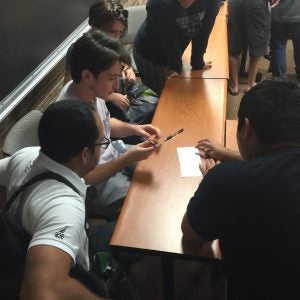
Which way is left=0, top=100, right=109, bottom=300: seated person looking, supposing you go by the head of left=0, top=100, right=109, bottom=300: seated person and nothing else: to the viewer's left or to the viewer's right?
to the viewer's right

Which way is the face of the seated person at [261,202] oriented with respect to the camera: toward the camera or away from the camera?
away from the camera

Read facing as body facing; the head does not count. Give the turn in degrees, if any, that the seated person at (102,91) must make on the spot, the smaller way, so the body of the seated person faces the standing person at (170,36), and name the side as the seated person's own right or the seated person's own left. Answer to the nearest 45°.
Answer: approximately 45° to the seated person's own left

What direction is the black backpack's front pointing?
to the viewer's left

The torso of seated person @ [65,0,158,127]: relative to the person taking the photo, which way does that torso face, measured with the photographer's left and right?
facing the viewer and to the right of the viewer

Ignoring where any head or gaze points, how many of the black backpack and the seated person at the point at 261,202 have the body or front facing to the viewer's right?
0

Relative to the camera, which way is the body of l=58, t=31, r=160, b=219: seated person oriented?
to the viewer's right

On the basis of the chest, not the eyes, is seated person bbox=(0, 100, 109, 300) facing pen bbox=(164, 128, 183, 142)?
yes

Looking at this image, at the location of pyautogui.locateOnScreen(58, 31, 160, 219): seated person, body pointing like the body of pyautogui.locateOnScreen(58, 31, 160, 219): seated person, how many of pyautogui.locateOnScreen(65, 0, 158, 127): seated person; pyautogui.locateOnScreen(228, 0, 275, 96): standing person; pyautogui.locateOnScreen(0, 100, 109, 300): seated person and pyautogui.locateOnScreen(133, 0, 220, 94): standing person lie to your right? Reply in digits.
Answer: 1

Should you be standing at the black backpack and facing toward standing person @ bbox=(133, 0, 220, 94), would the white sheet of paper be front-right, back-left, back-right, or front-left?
front-right

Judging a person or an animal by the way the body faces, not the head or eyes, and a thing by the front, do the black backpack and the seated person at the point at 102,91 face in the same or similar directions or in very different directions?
very different directions

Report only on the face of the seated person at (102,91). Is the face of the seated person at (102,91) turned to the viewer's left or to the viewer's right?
to the viewer's right

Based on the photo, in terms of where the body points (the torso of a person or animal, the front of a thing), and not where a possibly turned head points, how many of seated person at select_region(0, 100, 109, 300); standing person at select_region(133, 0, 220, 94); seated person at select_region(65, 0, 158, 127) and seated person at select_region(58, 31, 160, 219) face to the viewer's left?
0
